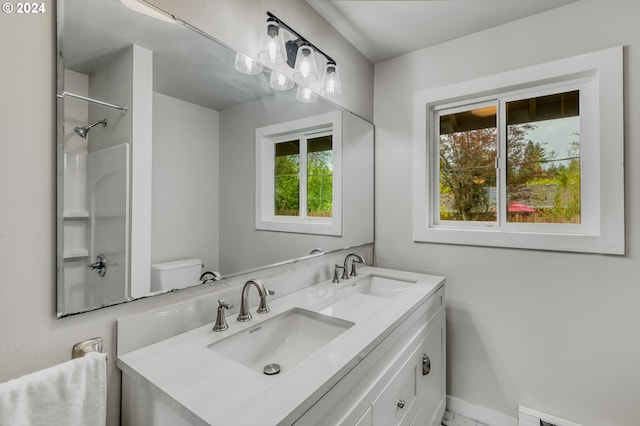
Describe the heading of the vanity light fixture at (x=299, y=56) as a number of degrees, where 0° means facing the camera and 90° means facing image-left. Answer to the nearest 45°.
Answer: approximately 315°

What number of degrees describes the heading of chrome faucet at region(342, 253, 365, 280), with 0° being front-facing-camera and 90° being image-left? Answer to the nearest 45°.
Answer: approximately 315°

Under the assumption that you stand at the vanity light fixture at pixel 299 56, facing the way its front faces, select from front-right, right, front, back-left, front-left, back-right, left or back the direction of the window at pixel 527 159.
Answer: front-left

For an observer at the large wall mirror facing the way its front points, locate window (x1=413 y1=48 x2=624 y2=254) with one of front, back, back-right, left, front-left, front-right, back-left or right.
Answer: front-left

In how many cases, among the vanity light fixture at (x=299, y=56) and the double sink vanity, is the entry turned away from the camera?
0

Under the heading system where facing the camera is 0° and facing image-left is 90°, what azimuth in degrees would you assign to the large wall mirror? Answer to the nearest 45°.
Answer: approximately 315°

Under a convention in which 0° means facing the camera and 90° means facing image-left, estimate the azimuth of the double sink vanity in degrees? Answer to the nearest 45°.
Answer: approximately 315°
